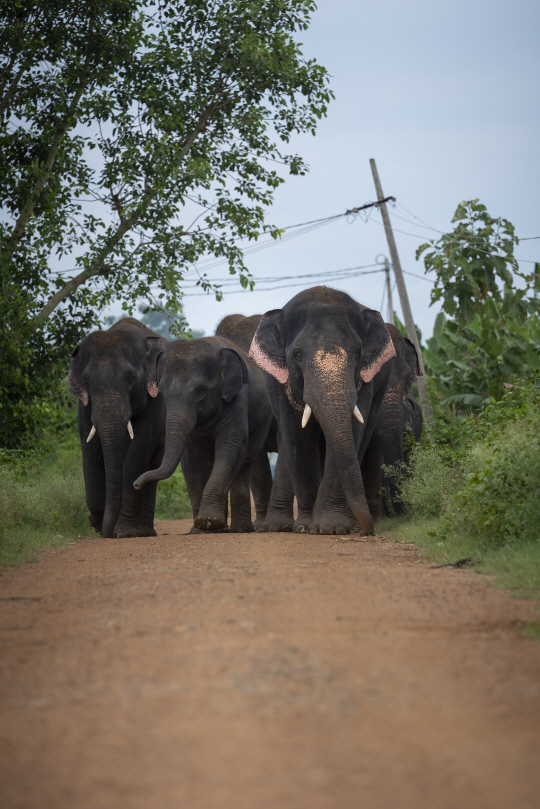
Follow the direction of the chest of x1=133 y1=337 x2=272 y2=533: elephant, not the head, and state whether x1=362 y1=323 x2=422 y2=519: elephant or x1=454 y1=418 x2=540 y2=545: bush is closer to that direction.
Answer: the bush

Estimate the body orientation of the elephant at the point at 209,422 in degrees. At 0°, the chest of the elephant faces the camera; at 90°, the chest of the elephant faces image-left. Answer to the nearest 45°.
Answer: approximately 45°

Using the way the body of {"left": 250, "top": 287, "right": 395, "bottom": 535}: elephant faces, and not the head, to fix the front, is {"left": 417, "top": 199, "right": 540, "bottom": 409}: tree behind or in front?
behind

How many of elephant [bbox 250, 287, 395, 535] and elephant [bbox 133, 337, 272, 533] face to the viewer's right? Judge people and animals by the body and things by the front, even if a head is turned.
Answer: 0

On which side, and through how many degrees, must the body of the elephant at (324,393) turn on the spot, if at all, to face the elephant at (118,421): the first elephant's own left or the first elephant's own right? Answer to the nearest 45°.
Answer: approximately 135° to the first elephant's own right

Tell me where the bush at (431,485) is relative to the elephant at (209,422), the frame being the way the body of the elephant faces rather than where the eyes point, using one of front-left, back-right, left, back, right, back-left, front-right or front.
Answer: left

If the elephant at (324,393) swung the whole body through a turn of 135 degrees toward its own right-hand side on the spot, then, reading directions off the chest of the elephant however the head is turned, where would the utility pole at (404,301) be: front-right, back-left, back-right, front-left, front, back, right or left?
front-right

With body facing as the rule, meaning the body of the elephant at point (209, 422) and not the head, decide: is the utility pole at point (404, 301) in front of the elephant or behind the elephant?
behind

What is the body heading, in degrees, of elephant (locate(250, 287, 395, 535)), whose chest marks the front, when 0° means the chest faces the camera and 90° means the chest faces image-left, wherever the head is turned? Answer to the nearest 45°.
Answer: approximately 0°

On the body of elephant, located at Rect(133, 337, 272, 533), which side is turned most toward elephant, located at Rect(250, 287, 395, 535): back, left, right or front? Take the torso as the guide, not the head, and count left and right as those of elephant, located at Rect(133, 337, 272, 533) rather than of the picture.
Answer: left

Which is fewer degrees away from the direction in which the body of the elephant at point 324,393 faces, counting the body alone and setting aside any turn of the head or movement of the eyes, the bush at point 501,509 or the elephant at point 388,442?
the bush

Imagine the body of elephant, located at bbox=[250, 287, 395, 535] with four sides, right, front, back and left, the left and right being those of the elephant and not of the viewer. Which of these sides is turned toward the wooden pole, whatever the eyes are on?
back
